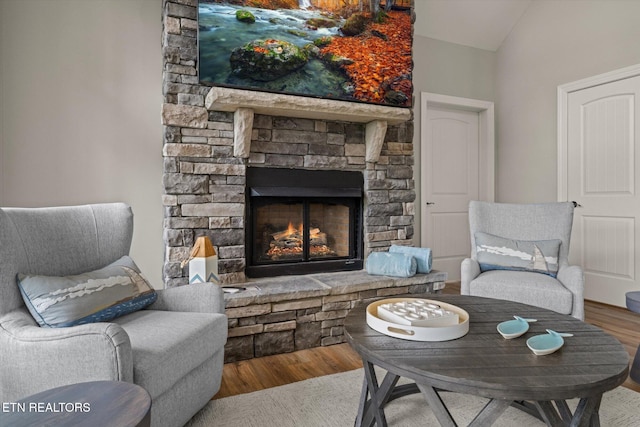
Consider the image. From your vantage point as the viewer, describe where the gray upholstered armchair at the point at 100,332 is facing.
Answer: facing the viewer and to the right of the viewer

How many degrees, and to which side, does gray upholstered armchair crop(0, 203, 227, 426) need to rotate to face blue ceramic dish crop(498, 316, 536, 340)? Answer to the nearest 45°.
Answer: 0° — it already faces it

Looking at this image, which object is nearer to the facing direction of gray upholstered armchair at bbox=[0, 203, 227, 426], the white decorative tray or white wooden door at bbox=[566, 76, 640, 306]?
the white decorative tray

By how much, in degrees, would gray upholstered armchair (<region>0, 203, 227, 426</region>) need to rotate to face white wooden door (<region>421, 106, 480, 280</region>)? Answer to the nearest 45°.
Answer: approximately 90° to its left

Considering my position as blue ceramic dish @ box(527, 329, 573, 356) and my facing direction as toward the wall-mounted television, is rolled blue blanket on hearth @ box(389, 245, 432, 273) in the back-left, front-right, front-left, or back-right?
front-right

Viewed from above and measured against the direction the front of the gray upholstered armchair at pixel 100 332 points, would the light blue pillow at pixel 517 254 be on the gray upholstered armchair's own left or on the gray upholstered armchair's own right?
on the gray upholstered armchair's own left

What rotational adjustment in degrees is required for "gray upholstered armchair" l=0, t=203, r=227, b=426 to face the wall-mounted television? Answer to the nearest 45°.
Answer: approximately 90° to its left

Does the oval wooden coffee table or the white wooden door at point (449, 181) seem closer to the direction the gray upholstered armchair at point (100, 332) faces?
the oval wooden coffee table

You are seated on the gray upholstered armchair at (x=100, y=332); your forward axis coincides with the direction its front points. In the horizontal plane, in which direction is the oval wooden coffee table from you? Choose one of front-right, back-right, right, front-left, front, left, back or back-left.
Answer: front

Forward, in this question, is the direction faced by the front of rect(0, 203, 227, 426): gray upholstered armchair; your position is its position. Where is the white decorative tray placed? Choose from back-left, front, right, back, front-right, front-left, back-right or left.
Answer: front

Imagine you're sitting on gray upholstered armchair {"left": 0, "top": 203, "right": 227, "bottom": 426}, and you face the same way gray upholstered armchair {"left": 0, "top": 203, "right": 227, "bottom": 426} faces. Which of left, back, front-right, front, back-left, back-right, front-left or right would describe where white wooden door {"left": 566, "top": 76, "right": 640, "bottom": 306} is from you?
front-left

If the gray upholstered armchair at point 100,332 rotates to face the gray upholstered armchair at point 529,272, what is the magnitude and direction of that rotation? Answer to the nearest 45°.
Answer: approximately 45° to its left

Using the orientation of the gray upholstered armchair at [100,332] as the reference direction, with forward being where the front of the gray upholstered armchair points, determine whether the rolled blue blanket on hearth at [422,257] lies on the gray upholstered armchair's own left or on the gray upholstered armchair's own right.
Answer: on the gray upholstered armchair's own left

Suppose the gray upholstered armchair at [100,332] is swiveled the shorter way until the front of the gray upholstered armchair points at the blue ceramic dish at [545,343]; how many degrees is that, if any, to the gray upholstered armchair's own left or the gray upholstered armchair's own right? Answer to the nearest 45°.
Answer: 0° — it already faces it

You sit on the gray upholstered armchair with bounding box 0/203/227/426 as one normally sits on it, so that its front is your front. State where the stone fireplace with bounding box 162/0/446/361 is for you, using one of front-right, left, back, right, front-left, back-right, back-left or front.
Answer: left

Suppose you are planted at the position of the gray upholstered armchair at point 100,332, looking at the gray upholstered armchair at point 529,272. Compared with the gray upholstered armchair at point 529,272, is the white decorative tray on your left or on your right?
right
